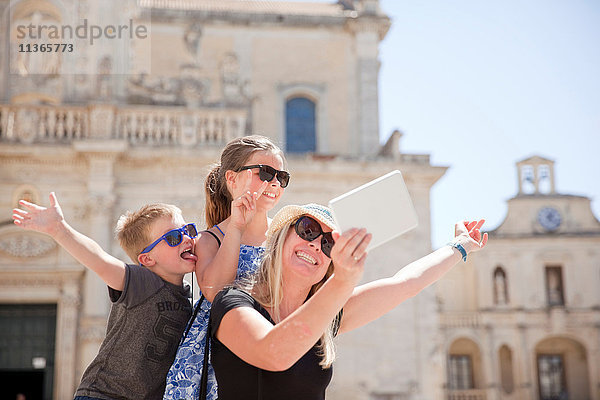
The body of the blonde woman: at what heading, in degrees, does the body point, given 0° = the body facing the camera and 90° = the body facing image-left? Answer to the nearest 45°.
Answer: approximately 315°

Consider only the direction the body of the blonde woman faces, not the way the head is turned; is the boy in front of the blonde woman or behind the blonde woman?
behind

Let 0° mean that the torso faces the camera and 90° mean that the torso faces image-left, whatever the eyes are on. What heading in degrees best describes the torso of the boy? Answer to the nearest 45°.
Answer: approximately 315°
